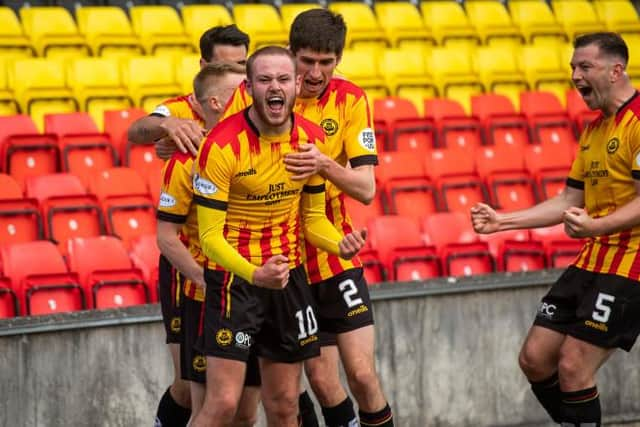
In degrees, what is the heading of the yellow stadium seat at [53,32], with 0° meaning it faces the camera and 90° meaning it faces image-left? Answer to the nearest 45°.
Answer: approximately 315°

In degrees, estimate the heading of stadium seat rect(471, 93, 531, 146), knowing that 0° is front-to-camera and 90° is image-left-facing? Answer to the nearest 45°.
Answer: approximately 315°

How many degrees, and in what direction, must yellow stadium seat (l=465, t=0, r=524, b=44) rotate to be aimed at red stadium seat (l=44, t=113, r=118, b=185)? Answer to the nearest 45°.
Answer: approximately 90° to its right

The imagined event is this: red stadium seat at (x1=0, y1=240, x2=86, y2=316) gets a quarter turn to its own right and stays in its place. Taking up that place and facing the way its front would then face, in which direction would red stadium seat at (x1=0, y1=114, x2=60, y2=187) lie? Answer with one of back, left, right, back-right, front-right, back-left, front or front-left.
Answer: back-right

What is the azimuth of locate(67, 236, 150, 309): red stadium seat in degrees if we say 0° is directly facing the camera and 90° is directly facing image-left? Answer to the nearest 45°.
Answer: approximately 315°
